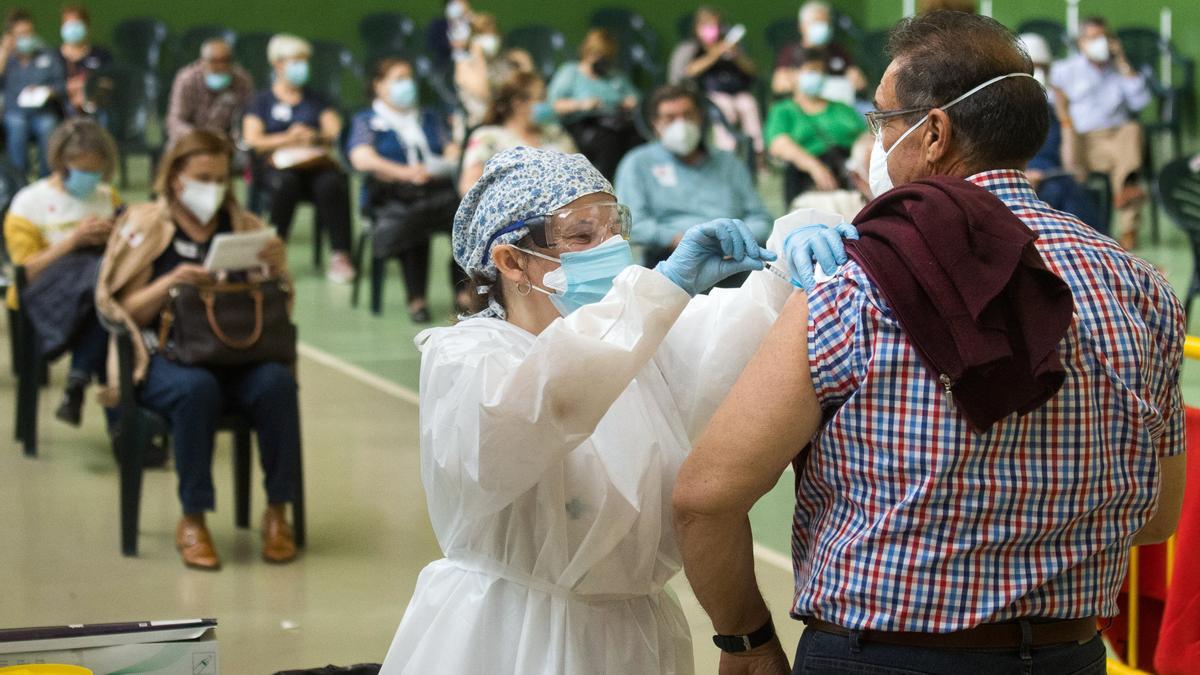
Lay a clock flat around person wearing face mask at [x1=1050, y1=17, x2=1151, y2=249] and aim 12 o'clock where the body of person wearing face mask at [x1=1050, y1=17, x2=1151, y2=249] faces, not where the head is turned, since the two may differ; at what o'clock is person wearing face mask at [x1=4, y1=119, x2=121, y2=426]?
person wearing face mask at [x1=4, y1=119, x2=121, y2=426] is roughly at 1 o'clock from person wearing face mask at [x1=1050, y1=17, x2=1151, y2=249].

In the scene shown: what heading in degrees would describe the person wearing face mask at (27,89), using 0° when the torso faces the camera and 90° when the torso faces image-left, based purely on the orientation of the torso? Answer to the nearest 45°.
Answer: approximately 0°

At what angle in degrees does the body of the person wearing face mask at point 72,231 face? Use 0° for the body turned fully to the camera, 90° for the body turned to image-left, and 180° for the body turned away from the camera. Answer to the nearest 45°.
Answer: approximately 315°

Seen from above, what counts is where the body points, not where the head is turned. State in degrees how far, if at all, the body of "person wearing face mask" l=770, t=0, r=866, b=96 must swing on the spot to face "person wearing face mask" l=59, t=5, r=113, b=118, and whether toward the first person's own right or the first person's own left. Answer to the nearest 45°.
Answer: approximately 90° to the first person's own right

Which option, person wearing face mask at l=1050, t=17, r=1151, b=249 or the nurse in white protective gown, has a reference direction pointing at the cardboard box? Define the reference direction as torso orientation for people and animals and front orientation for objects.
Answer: the person wearing face mask

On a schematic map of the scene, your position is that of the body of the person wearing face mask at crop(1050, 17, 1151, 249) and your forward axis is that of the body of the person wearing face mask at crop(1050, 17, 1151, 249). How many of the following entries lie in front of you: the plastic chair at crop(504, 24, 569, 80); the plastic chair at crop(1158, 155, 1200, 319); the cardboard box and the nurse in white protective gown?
3

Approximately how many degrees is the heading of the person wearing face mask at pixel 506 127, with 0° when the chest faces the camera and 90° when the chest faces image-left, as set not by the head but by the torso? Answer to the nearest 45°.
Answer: approximately 315°

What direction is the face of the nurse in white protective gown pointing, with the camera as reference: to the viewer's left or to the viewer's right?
to the viewer's right
